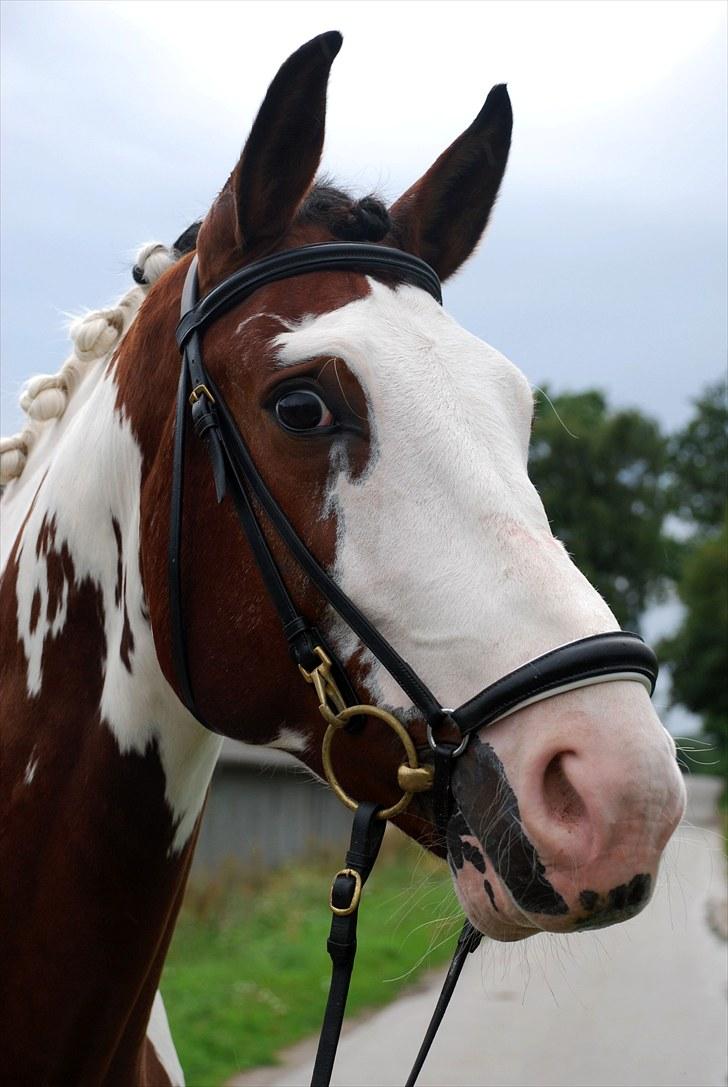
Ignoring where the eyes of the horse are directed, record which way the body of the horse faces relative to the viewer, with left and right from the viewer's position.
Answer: facing the viewer and to the right of the viewer
